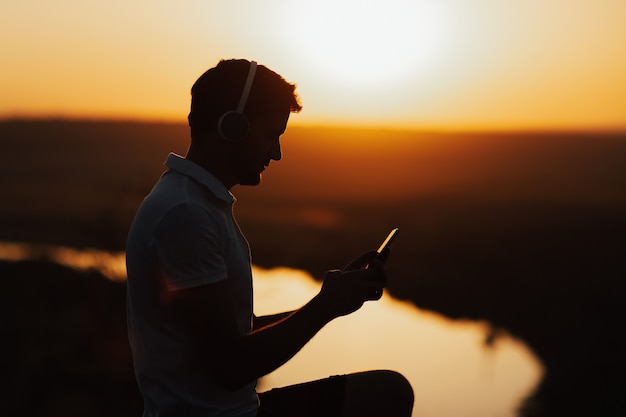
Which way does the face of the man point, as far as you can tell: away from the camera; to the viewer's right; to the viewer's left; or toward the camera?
to the viewer's right

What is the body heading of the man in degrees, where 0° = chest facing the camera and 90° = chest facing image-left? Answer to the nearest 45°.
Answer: approximately 270°
